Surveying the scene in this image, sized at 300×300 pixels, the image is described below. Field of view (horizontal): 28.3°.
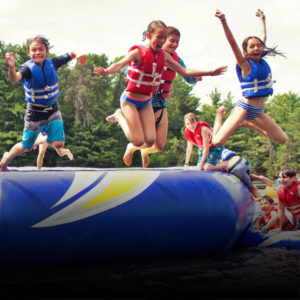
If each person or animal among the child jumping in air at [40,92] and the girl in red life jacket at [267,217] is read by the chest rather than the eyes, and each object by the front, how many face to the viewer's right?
0

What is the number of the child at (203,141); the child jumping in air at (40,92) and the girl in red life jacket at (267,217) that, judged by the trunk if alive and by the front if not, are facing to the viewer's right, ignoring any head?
0

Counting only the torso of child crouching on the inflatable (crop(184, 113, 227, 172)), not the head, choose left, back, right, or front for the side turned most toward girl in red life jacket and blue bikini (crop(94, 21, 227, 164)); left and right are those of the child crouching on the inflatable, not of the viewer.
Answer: front

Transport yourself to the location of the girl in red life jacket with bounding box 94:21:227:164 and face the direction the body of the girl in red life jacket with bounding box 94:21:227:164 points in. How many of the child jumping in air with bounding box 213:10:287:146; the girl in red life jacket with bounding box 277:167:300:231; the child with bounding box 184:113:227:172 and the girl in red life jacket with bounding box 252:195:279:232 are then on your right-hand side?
0

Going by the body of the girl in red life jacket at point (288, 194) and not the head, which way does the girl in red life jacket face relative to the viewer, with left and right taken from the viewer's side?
facing the viewer and to the left of the viewer

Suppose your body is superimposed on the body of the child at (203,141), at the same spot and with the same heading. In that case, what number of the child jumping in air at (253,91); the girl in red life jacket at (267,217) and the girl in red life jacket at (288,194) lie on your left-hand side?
3

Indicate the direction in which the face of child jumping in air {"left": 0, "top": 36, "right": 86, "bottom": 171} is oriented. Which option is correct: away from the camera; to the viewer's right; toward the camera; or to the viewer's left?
toward the camera

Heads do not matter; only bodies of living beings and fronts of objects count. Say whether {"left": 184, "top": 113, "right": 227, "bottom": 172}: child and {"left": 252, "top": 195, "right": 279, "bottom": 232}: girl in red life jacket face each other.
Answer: no

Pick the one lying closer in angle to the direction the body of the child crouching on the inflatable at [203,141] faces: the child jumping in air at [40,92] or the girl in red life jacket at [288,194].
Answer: the child jumping in air

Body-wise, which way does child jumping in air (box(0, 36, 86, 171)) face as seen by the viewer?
toward the camera

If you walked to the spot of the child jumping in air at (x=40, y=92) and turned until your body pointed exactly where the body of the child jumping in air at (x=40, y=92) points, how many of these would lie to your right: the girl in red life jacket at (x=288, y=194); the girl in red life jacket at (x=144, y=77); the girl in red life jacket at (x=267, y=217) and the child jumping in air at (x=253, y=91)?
0

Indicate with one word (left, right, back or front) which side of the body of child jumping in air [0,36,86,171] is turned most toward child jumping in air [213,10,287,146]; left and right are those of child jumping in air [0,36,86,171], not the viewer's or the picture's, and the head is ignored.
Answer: left

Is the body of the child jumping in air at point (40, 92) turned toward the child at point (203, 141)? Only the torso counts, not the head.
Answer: no

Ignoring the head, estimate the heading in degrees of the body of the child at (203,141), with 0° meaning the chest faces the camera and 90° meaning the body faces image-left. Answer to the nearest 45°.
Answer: approximately 45°
